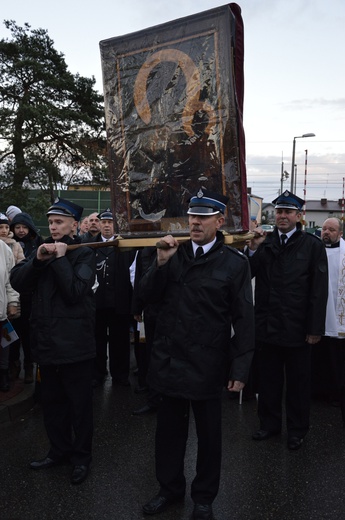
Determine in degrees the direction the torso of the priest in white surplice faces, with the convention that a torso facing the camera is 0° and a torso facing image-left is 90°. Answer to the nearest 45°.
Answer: approximately 45°

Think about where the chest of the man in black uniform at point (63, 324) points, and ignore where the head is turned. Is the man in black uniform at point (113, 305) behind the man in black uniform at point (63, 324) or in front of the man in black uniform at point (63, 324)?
behind

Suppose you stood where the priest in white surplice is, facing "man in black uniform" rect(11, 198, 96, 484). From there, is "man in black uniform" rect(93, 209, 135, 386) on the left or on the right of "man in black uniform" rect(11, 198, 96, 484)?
right

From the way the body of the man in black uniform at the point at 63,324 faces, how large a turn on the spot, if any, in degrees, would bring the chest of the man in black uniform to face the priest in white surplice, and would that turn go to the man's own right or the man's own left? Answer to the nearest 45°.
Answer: approximately 135° to the man's own left

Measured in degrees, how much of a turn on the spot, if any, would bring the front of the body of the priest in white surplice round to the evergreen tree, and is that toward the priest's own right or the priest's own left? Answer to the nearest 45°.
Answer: approximately 90° to the priest's own right

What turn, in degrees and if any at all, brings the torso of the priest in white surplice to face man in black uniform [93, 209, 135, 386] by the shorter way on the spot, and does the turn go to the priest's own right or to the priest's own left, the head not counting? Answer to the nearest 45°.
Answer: approximately 45° to the priest's own right

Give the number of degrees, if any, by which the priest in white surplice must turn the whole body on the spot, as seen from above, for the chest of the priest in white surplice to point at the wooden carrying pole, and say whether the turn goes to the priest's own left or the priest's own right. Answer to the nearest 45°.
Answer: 0° — they already face it
